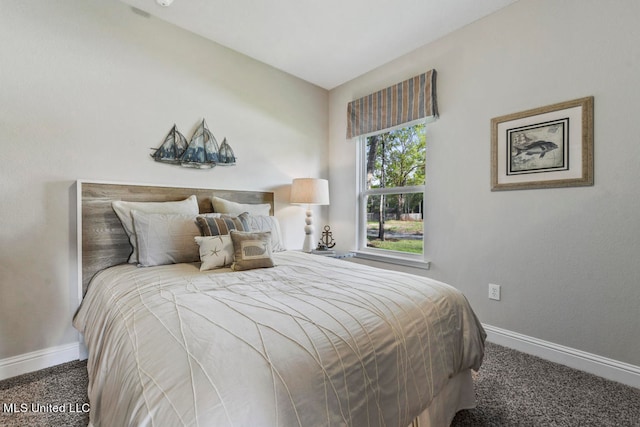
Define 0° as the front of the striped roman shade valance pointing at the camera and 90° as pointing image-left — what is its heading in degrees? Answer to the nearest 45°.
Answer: approximately 45°

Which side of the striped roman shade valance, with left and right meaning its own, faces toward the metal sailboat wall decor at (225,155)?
front

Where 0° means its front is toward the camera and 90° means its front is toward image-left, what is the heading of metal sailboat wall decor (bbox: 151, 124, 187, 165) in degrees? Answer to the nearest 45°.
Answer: approximately 0°

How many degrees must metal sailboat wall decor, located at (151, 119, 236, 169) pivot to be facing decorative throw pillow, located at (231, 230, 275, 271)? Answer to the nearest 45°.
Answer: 0° — it already faces it

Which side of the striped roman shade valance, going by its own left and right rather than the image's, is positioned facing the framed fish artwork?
left

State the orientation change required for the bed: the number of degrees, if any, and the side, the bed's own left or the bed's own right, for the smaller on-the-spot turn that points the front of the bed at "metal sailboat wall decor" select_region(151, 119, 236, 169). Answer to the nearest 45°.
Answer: approximately 180°

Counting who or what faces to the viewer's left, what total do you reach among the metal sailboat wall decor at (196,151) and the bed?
0

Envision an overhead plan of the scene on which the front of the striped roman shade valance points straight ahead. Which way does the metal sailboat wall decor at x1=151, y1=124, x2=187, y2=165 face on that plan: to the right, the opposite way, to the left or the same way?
to the left

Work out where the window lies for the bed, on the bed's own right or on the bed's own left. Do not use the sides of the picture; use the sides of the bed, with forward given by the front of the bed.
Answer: on the bed's own left

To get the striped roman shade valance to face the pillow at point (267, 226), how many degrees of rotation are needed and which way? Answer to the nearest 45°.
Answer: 0° — it already faces it
